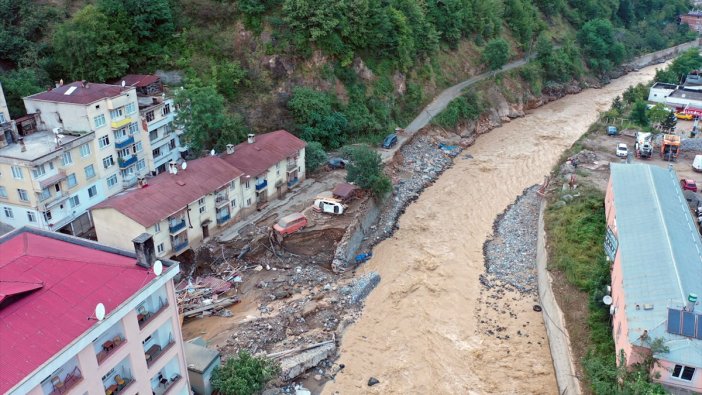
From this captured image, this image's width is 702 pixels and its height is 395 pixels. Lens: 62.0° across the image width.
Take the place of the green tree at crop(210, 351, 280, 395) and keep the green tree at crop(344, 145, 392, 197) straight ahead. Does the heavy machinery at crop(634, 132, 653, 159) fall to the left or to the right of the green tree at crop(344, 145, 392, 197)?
right

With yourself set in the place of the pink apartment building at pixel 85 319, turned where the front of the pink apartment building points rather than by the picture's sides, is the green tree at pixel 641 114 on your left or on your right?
on your left

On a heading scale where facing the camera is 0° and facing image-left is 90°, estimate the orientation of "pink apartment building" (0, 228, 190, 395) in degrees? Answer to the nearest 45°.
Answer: approximately 315°

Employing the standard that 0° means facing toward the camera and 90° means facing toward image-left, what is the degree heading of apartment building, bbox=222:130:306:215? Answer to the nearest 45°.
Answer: approximately 315°

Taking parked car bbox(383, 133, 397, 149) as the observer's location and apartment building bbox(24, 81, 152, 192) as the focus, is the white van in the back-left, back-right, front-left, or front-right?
back-left

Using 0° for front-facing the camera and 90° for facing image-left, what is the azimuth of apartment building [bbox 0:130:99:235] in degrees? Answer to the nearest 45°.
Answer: approximately 315°

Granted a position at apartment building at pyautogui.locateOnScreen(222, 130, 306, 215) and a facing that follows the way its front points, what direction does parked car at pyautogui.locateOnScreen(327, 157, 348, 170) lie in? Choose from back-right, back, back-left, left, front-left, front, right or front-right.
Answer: left

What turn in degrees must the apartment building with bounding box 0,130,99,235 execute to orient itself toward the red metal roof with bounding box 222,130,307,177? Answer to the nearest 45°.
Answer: approximately 45° to its left

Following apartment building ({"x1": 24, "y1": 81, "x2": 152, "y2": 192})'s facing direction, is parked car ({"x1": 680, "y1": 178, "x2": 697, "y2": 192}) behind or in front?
in front

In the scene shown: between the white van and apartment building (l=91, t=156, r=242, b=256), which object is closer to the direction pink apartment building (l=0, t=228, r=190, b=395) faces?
the white van

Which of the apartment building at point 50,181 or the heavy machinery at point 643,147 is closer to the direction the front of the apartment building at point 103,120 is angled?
the heavy machinery
